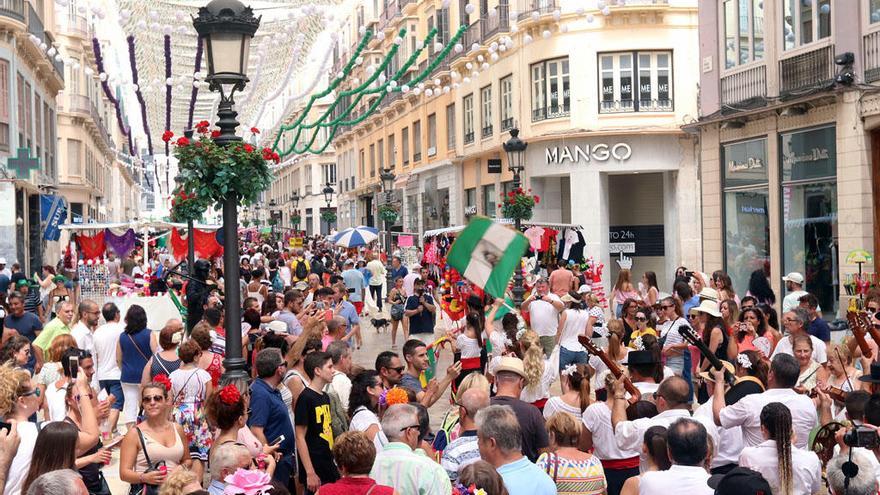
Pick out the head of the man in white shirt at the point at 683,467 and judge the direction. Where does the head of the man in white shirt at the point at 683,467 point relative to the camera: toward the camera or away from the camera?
away from the camera

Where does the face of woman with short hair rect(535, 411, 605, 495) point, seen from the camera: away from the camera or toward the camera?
away from the camera

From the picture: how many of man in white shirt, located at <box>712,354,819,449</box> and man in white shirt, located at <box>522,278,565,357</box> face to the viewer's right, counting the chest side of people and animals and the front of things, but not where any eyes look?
0

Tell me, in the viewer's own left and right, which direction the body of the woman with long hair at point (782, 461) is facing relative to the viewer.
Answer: facing away from the viewer

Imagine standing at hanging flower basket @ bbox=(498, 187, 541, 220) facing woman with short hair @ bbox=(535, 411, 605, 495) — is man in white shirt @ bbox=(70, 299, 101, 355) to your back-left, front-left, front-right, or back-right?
front-right

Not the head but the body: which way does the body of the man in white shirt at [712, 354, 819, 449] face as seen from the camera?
away from the camera

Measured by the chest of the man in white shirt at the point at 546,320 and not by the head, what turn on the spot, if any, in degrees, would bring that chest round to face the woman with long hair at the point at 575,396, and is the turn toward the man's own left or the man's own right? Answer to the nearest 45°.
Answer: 0° — they already face them

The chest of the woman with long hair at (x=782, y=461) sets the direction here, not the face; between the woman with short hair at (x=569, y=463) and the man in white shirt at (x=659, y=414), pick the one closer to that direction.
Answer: the man in white shirt

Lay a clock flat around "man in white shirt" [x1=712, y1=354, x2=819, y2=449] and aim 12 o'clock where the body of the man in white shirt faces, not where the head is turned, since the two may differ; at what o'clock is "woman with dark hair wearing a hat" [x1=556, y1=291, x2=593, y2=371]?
The woman with dark hair wearing a hat is roughly at 11 o'clock from the man in white shirt.

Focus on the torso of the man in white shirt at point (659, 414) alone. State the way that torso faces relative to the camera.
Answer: away from the camera
